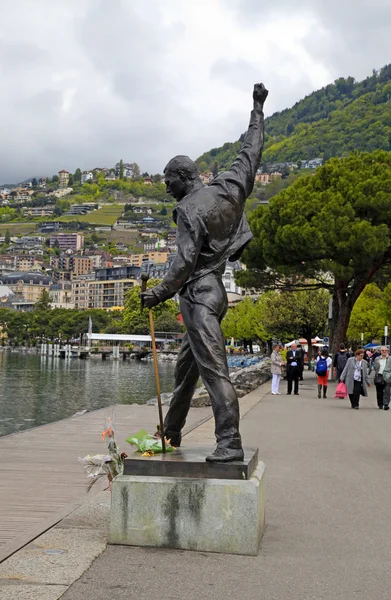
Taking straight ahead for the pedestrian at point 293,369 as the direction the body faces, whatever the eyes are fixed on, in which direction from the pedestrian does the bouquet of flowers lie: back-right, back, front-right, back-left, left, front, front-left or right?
front

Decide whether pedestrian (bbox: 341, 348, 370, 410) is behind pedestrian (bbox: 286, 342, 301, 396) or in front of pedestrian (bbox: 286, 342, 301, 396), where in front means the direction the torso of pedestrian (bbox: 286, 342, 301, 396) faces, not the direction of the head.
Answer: in front

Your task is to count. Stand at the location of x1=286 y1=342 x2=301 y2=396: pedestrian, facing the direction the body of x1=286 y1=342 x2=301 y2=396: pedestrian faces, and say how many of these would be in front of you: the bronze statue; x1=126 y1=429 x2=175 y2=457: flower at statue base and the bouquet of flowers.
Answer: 3

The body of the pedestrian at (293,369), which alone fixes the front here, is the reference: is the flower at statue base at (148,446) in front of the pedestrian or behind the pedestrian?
in front

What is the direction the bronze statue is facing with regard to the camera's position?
facing away from the viewer and to the left of the viewer

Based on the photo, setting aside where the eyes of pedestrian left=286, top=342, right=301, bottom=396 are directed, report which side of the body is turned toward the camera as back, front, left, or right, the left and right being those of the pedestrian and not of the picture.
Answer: front

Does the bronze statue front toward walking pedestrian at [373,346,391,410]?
no

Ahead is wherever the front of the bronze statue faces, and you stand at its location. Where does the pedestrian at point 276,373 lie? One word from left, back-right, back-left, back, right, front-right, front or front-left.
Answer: front-right

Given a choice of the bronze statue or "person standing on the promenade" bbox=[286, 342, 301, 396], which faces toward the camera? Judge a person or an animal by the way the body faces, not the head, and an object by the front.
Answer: the person standing on the promenade

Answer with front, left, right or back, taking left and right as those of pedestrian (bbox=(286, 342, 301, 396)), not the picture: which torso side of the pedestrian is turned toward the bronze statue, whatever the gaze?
front

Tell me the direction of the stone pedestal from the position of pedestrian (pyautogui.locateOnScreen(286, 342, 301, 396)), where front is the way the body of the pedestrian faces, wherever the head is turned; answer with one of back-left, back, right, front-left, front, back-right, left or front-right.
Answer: front

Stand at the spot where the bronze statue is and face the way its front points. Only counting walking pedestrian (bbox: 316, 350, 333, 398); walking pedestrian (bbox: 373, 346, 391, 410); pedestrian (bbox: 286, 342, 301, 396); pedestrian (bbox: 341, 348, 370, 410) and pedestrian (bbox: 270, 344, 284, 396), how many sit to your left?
0

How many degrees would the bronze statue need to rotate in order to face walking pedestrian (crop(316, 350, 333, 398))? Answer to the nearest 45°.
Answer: approximately 45° to its right

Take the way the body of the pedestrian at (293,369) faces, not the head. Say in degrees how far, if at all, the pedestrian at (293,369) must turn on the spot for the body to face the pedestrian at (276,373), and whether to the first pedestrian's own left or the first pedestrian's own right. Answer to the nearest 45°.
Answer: approximately 45° to the first pedestrian's own right

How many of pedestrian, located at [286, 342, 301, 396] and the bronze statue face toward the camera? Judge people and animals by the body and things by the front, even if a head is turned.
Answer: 1
